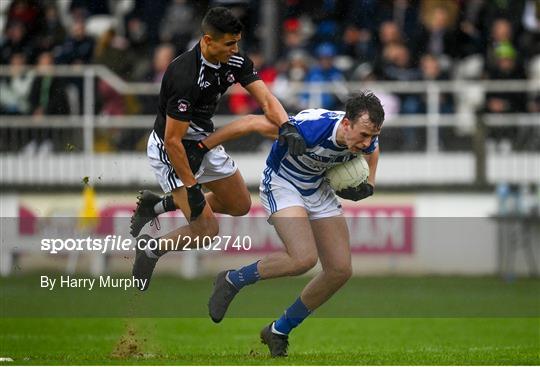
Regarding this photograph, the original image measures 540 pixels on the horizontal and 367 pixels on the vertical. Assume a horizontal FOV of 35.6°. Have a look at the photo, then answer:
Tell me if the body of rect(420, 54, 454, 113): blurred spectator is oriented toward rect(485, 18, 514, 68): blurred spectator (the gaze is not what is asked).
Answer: no

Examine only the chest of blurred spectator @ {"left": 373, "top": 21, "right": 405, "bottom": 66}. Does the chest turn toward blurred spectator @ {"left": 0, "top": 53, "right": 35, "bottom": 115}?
no

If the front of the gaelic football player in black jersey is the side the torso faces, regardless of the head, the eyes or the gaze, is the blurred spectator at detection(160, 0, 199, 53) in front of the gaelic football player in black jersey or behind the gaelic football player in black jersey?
behind

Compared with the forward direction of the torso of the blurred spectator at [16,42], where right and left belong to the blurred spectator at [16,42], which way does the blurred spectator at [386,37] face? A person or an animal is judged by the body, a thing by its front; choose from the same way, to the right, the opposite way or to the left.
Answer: the same way

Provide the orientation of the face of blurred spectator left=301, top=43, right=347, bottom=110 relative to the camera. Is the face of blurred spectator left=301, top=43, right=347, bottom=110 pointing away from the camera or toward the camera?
toward the camera

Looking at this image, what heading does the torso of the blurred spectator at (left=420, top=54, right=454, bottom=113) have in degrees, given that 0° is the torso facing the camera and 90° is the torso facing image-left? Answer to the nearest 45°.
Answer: approximately 0°

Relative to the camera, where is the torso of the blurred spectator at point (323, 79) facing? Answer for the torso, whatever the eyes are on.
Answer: toward the camera

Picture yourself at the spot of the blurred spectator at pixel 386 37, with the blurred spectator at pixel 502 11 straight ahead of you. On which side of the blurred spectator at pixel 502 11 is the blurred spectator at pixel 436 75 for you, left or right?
right

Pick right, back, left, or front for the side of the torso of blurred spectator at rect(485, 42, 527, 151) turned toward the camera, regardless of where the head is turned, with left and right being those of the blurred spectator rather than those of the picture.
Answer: front

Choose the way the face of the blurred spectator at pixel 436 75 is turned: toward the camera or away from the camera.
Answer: toward the camera

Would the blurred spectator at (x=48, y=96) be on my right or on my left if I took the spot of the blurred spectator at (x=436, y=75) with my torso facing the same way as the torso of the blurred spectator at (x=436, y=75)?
on my right

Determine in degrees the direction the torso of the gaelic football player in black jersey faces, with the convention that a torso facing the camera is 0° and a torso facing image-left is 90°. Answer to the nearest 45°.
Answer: approximately 315°

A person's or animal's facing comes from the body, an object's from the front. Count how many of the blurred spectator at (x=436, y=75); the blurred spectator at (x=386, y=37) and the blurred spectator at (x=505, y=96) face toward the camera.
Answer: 3

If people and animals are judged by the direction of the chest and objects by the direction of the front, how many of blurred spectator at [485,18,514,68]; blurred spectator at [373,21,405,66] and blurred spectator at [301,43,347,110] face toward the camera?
3

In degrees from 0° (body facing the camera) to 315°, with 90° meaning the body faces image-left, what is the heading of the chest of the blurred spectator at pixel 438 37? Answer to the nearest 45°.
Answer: approximately 0°

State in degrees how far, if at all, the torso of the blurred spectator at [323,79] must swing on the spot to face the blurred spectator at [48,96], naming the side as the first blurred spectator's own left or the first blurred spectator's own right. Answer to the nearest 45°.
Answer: approximately 90° to the first blurred spectator's own right

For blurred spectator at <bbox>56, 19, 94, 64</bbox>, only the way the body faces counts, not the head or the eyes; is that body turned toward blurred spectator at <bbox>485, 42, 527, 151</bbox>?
no

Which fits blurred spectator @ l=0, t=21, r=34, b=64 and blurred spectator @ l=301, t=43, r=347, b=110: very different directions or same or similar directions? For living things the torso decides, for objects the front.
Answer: same or similar directions

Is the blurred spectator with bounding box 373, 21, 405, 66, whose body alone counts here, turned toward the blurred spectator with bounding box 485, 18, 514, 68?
no

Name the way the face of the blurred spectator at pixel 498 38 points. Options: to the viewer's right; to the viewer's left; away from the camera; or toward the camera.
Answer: toward the camera

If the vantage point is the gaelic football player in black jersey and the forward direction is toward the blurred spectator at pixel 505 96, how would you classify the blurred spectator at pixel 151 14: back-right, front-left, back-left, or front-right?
front-left
